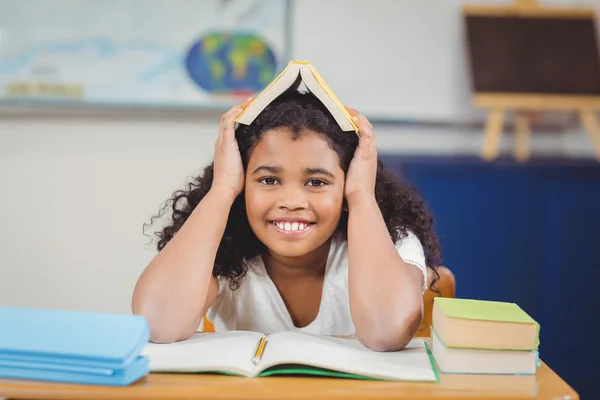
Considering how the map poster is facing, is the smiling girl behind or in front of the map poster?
in front

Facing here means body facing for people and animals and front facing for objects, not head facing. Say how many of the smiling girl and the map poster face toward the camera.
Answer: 2

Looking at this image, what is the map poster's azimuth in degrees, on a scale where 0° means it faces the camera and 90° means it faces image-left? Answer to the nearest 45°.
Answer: approximately 0°

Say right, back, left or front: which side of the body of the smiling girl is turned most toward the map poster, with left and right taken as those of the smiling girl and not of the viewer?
back

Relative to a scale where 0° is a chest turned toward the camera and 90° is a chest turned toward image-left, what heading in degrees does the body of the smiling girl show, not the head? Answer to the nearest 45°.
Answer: approximately 0°

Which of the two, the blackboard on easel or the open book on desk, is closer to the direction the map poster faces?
the open book on desk

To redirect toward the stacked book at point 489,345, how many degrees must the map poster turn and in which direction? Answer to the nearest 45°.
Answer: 0° — it already faces it

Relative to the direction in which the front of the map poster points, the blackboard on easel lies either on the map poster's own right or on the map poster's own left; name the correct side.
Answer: on the map poster's own left

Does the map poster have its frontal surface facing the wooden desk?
yes
